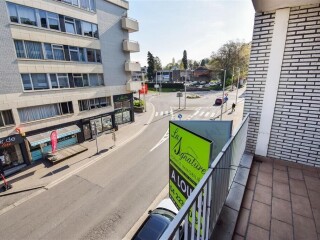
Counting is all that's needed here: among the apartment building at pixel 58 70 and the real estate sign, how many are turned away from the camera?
0

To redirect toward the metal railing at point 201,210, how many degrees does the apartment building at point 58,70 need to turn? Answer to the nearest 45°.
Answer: approximately 45° to its right

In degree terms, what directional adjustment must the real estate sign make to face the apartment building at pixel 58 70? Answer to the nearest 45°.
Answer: approximately 90° to its right

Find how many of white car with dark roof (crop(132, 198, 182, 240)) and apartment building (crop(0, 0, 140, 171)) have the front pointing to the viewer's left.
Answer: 0

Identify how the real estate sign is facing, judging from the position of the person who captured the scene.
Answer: facing the viewer and to the left of the viewer

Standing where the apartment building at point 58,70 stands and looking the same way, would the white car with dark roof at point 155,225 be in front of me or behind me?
in front

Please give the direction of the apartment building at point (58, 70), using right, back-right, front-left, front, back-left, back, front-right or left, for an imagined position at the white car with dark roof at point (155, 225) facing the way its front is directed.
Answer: left

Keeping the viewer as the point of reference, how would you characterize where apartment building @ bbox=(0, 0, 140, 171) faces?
facing the viewer and to the right of the viewer

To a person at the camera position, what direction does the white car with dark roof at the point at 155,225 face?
facing away from the viewer and to the right of the viewer

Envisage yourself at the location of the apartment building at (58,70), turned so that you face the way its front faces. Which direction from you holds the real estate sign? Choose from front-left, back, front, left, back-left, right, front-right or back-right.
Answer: front-right
